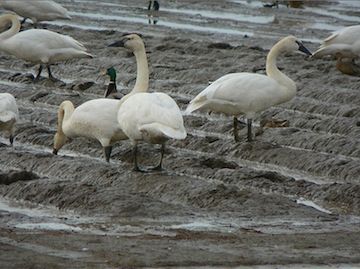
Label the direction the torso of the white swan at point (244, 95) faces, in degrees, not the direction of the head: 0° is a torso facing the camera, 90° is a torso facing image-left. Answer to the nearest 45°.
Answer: approximately 270°

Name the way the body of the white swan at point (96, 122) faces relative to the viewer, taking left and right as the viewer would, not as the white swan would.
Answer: facing to the left of the viewer

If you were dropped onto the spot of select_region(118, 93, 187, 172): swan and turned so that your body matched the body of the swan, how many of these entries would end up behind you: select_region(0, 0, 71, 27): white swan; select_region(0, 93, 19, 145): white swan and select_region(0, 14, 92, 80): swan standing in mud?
0

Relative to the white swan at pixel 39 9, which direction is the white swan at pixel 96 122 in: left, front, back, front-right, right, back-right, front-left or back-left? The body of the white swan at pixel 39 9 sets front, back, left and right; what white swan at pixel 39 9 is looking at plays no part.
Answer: left

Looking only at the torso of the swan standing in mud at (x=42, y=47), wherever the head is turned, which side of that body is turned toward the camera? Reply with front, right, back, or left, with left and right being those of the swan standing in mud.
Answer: left

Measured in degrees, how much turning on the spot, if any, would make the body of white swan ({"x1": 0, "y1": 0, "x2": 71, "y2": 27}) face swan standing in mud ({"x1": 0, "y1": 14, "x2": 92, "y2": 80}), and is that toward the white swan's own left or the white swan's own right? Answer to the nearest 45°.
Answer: approximately 90° to the white swan's own left

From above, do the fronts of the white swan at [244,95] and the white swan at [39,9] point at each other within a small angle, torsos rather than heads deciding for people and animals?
no

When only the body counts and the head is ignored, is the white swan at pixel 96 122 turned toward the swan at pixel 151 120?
no

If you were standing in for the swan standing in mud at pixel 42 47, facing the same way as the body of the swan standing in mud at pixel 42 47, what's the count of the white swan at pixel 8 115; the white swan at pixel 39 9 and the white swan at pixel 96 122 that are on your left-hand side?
2
